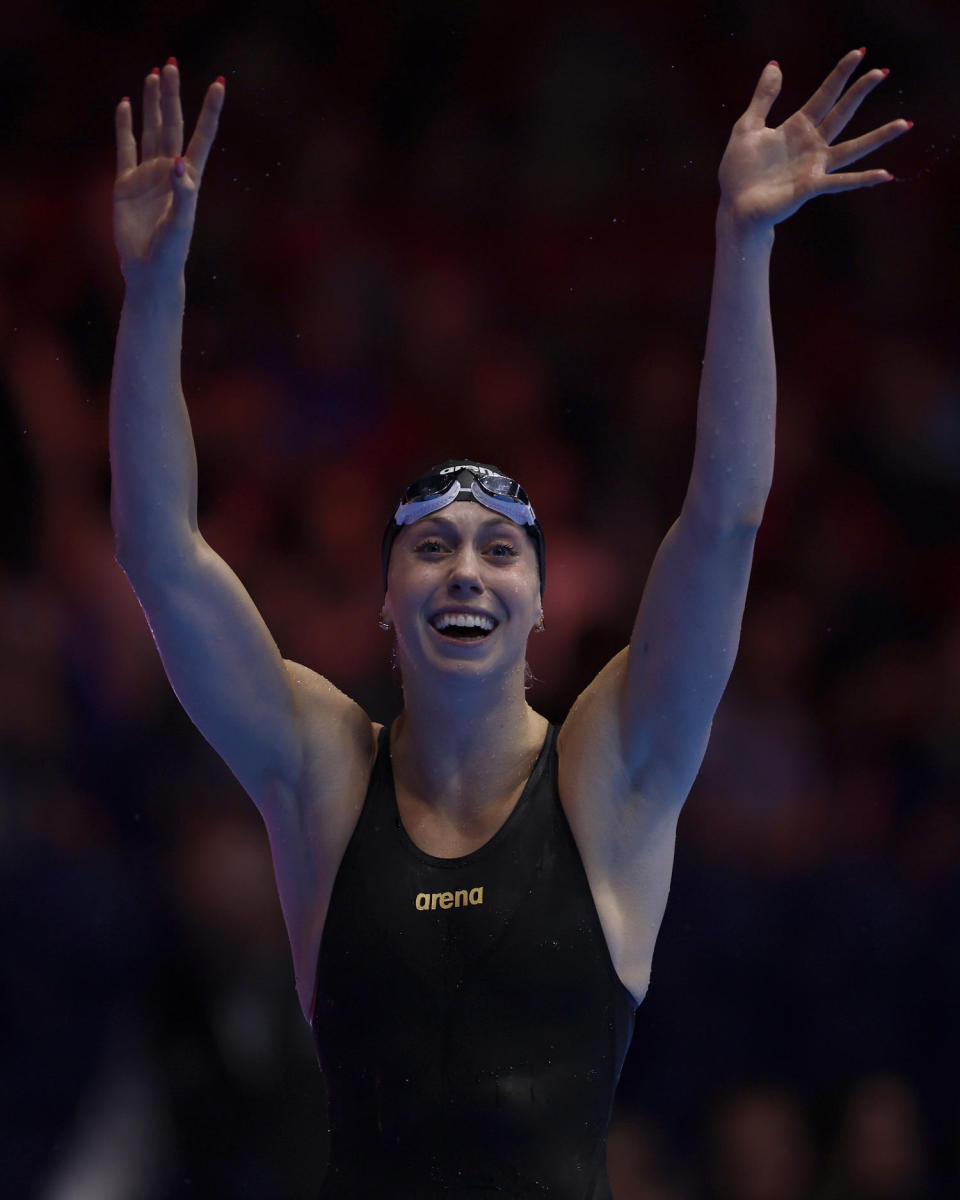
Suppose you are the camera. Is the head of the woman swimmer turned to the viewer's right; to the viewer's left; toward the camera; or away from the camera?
toward the camera

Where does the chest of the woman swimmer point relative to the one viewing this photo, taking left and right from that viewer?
facing the viewer
